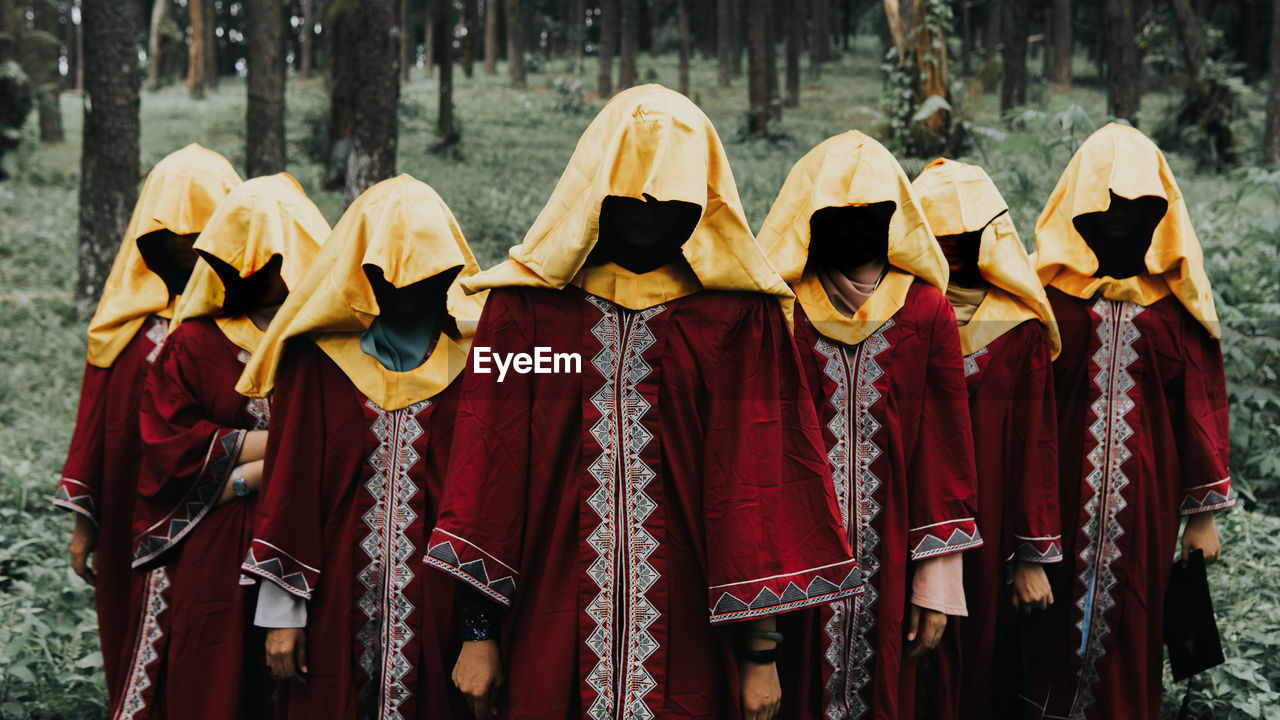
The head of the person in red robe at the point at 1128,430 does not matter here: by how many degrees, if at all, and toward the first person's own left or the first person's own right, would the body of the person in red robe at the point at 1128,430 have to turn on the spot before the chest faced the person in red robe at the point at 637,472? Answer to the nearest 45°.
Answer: approximately 45° to the first person's own right

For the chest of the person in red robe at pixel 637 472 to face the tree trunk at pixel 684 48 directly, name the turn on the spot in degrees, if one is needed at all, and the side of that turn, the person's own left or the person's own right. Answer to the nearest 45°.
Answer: approximately 180°

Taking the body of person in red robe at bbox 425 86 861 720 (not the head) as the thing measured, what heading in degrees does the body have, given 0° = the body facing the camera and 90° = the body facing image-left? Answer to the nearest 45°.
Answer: approximately 0°

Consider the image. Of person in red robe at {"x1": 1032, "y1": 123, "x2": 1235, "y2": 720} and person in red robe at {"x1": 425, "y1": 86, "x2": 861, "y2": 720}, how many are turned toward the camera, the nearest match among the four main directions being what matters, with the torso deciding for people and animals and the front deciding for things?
2
